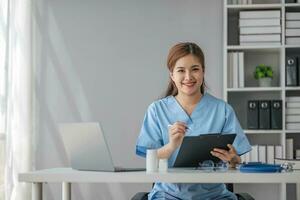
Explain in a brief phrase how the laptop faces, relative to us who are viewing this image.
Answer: facing away from the viewer and to the right of the viewer

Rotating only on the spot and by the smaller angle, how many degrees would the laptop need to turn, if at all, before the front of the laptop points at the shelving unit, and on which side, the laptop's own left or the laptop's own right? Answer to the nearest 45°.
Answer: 0° — it already faces it

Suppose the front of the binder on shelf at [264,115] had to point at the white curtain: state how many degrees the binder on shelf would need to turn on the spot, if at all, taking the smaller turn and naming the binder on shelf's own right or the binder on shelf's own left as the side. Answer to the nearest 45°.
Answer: approximately 90° to the binder on shelf's own right

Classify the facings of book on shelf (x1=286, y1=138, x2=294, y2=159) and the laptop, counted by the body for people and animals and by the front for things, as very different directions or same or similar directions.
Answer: very different directions

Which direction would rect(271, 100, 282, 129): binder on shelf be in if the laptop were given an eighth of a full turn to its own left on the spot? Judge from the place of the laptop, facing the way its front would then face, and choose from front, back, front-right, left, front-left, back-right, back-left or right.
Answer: front-right
